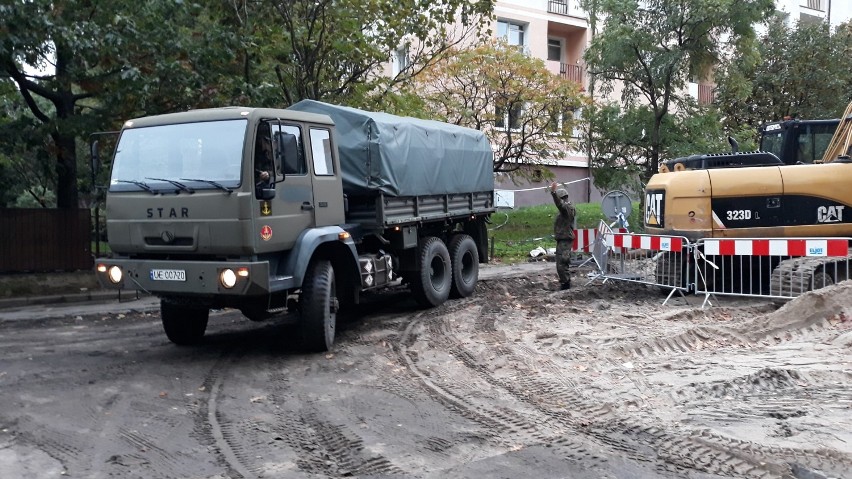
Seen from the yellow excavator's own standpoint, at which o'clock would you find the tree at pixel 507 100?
The tree is roughly at 8 o'clock from the yellow excavator.

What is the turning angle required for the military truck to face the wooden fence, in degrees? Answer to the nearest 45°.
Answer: approximately 90° to its right

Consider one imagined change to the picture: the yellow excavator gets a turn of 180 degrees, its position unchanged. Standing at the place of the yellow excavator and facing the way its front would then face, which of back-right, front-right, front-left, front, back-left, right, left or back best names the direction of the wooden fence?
front

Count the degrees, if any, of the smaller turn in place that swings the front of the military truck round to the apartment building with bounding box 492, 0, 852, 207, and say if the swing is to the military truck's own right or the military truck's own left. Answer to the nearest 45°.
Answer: approximately 180°

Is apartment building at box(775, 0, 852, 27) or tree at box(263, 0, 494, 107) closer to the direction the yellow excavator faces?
the apartment building

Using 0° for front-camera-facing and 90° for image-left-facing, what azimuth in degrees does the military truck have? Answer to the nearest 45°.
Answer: approximately 45°

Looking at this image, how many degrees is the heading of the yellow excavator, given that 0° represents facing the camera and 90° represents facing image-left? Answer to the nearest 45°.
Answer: approximately 270°

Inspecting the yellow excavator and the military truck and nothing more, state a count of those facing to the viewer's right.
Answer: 1

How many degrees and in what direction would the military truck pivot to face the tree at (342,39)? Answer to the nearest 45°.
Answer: approximately 135° to its right

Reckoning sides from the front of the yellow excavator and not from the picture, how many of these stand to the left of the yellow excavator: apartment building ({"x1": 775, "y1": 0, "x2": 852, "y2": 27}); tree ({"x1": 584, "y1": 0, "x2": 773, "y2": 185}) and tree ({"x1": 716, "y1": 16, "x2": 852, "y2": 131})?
3

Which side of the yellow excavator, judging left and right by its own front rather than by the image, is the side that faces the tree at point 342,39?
back

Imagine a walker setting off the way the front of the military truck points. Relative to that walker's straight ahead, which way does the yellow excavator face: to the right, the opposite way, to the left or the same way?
to the left

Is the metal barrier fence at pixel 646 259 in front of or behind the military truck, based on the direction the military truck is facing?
behind

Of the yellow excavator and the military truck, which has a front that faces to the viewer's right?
the yellow excavator

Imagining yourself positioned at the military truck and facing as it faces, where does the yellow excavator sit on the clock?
The yellow excavator is roughly at 7 o'clock from the military truck.
